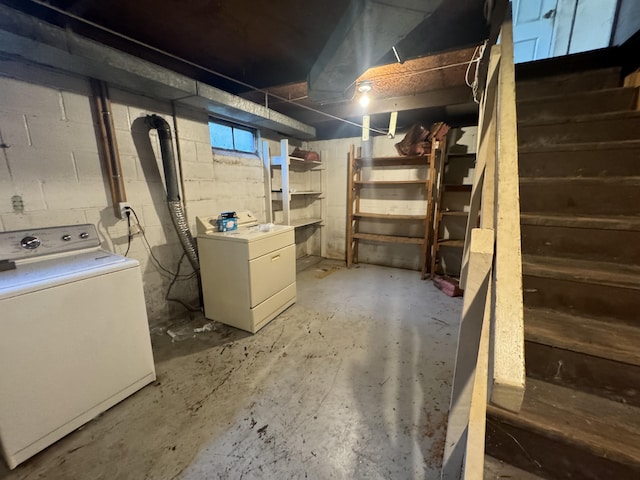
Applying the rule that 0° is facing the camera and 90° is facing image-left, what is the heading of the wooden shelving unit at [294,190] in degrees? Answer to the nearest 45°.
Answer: approximately 315°

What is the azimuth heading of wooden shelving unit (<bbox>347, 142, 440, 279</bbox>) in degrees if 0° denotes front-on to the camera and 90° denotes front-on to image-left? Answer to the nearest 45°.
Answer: approximately 0°

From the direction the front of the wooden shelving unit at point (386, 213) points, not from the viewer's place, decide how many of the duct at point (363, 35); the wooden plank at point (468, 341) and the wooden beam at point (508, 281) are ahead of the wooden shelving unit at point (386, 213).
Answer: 3

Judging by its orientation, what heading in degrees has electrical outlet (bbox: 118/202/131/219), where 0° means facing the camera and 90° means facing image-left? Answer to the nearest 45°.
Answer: approximately 315°

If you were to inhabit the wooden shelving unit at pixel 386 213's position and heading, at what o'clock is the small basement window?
The small basement window is roughly at 2 o'clock from the wooden shelving unit.

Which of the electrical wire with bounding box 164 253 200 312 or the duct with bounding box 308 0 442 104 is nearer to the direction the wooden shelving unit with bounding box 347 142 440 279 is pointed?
the duct

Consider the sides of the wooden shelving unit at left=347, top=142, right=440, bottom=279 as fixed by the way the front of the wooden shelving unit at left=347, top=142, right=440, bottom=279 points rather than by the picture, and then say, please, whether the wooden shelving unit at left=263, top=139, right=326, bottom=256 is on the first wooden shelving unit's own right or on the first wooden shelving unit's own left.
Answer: on the first wooden shelving unit's own right

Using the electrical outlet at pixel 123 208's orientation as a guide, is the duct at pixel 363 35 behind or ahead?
ahead

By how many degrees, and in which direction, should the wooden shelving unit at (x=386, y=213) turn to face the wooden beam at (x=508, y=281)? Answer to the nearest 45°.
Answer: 0° — it already faces it
